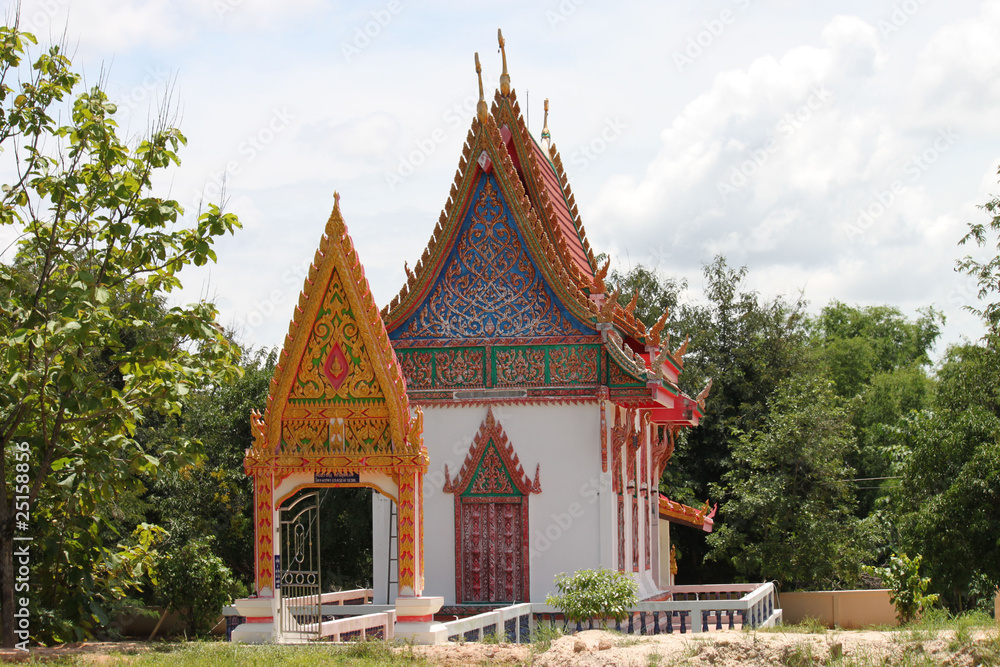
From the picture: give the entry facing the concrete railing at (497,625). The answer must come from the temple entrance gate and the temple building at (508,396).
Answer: the temple building

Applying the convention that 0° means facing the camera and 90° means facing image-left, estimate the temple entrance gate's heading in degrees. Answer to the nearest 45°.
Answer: approximately 0°

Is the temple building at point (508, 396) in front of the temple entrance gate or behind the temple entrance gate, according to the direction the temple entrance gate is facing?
behind

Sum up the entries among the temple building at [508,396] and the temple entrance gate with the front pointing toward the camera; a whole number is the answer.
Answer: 2

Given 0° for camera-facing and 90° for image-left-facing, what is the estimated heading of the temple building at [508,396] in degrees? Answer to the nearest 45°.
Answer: approximately 0°

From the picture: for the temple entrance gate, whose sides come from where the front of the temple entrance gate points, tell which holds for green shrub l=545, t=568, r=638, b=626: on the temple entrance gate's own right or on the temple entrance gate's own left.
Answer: on the temple entrance gate's own left

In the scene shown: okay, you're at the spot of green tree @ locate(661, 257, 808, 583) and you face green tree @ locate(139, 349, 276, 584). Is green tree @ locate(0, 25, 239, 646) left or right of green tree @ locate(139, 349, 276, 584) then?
left

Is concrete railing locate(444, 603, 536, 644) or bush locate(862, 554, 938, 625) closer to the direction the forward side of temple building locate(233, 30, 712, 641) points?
the concrete railing
